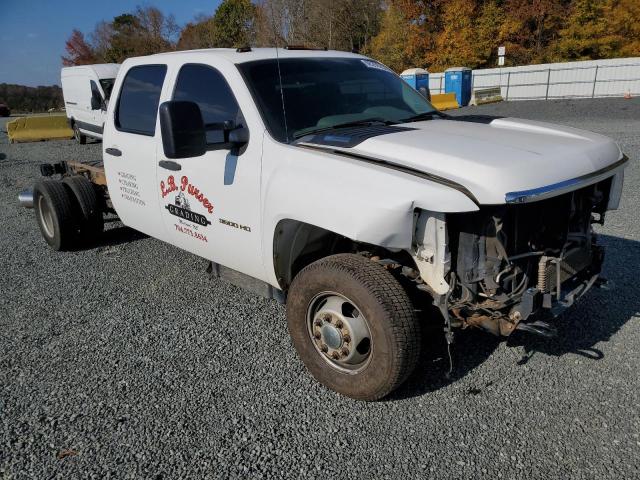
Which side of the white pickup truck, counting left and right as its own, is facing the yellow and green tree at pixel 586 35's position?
left

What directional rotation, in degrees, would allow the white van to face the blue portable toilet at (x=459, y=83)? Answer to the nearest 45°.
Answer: approximately 45° to its left

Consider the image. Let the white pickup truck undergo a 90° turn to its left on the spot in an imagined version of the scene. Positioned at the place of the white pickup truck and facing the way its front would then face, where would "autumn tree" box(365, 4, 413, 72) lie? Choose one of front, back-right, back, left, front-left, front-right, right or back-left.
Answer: front-left

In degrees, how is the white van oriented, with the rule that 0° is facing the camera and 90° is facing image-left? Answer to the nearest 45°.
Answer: approximately 315°

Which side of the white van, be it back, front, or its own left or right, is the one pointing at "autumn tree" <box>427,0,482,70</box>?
left

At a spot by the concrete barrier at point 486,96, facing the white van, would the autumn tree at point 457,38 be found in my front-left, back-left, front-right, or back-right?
back-right
